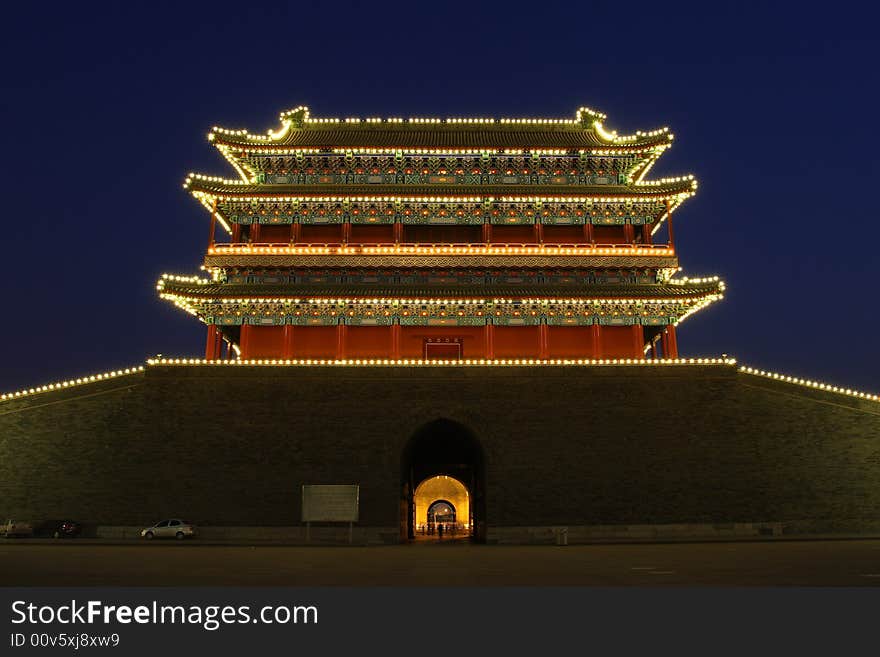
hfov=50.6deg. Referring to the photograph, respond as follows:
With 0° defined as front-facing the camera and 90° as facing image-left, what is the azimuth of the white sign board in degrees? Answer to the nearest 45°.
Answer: approximately 0°

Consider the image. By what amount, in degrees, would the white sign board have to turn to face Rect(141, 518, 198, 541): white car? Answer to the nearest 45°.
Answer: approximately 90° to its right

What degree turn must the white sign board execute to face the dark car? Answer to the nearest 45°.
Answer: approximately 90° to its right
